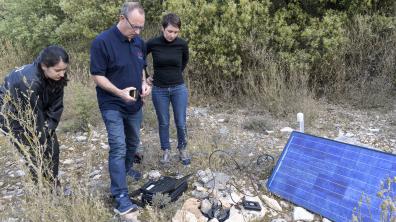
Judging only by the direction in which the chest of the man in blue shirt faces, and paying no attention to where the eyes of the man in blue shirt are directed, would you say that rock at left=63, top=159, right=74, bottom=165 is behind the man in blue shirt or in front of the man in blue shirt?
behind

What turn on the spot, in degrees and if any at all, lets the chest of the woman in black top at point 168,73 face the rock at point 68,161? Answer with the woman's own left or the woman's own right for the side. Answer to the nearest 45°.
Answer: approximately 90° to the woman's own right

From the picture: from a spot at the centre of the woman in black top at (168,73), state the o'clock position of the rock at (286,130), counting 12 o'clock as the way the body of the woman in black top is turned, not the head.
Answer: The rock is roughly at 8 o'clock from the woman in black top.

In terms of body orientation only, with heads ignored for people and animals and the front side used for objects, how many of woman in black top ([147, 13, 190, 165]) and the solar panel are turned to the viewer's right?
0

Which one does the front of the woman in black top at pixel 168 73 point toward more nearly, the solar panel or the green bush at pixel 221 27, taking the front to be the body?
the solar panel

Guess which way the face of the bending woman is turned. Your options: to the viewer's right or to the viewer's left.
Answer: to the viewer's right

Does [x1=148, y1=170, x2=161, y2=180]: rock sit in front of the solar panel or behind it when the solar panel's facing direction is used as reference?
in front

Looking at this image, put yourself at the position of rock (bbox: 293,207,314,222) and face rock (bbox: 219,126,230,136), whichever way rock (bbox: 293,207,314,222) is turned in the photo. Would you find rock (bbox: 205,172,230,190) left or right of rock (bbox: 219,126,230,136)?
left

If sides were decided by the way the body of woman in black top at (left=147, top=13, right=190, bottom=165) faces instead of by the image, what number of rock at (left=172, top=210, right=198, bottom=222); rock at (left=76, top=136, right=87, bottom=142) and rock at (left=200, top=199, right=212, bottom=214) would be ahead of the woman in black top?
2

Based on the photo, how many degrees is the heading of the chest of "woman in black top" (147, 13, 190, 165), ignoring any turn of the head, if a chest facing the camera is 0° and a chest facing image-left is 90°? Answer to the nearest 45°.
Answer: approximately 0°
